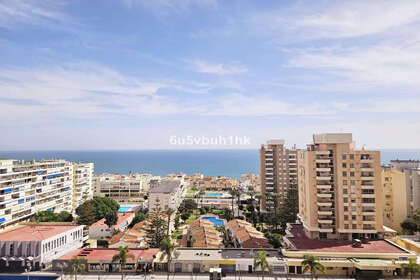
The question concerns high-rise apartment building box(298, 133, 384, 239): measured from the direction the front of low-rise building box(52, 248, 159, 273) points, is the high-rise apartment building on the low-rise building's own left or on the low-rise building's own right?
on the low-rise building's own left

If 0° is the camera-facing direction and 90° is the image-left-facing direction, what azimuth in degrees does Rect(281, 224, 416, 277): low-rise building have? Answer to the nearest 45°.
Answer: approximately 0°

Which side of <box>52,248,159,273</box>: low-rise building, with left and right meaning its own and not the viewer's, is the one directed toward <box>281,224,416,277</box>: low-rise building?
left

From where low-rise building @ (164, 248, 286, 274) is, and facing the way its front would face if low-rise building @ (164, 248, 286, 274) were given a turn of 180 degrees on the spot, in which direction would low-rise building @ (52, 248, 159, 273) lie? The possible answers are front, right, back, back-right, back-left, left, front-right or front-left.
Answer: left

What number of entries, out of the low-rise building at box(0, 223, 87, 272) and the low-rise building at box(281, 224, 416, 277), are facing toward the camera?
2

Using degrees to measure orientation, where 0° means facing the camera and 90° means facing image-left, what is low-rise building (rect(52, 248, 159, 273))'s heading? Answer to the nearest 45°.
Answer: approximately 0°

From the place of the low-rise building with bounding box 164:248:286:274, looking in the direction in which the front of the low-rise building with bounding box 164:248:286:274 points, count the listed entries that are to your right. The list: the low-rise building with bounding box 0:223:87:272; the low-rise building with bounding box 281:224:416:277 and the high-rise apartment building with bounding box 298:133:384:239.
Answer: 1

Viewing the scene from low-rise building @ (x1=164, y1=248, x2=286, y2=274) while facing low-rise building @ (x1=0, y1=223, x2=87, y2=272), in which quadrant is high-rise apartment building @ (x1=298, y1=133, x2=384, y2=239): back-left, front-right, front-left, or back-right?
back-right

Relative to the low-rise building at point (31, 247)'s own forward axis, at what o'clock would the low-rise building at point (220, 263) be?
the low-rise building at point (220, 263) is roughly at 10 o'clock from the low-rise building at point (31, 247).

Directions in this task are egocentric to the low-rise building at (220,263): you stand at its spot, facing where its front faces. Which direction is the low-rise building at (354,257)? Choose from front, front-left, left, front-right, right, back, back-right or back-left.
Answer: left
